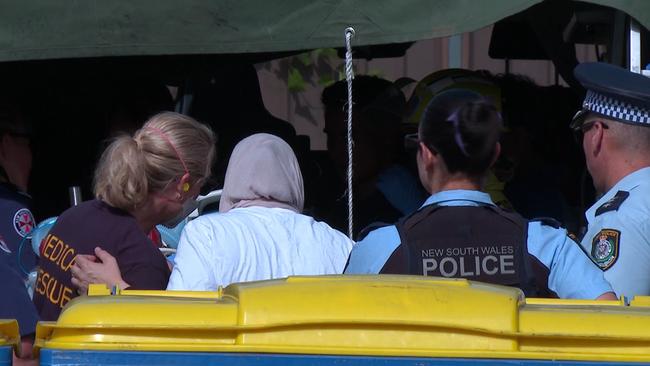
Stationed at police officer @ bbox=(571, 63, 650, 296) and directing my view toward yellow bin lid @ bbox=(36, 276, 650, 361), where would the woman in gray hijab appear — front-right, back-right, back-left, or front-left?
front-right

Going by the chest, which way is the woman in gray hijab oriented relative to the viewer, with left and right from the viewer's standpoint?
facing away from the viewer

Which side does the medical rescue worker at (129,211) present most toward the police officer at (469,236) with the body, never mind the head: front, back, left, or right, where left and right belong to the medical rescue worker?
right

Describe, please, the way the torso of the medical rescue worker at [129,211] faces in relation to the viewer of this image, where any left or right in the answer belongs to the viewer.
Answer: facing away from the viewer and to the right of the viewer

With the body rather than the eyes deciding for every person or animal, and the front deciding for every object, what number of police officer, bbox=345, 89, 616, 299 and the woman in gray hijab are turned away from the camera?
2

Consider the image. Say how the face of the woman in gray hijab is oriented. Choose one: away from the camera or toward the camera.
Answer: away from the camera

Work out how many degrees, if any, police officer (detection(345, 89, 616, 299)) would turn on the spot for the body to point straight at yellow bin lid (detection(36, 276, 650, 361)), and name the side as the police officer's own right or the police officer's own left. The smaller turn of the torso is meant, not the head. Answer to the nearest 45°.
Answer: approximately 180°

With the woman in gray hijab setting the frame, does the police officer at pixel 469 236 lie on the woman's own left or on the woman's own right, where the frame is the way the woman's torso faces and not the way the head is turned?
on the woman's own right

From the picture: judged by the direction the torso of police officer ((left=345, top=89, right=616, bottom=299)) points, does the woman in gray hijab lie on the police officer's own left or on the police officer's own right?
on the police officer's own left

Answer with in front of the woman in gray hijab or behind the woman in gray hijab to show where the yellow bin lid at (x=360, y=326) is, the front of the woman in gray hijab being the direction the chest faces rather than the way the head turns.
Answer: behind

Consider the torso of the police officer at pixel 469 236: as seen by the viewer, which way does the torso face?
away from the camera

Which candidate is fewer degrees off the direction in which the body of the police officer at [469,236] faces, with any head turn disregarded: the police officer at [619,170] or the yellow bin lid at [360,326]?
the police officer
